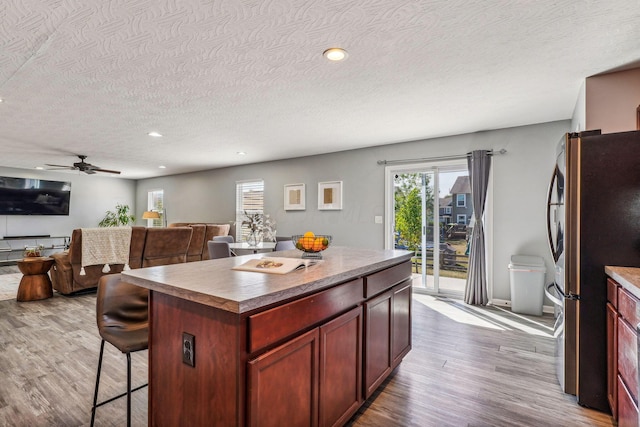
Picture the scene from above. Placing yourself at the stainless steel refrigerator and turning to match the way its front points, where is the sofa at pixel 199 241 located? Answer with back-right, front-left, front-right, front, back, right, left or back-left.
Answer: front

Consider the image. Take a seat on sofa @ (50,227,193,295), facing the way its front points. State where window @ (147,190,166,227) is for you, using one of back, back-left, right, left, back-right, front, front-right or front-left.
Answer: front-right

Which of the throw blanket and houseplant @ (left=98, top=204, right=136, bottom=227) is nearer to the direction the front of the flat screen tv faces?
the throw blanket

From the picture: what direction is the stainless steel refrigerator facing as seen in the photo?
to the viewer's left

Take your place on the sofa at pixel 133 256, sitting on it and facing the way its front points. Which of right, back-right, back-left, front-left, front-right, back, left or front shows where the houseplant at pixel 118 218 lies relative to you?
front-right

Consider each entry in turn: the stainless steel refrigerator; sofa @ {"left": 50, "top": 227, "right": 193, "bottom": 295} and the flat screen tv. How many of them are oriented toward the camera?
1

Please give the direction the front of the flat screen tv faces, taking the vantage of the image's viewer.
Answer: facing the viewer

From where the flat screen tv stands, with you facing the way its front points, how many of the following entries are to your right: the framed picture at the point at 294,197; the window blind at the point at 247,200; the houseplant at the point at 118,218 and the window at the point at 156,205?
0

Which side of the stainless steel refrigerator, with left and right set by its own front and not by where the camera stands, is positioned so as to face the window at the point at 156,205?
front

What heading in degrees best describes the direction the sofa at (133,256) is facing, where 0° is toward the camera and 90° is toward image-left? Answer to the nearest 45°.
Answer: approximately 135°

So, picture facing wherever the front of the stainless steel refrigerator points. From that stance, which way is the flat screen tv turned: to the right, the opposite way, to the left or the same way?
the opposite way

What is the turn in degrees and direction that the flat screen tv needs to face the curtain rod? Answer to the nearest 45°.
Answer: approximately 45° to its left

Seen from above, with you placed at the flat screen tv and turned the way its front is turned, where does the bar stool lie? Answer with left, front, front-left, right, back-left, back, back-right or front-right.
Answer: front

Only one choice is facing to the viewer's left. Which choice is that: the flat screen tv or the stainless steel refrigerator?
the stainless steel refrigerator

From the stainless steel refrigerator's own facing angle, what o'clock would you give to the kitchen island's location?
The kitchen island is roughly at 10 o'clock from the stainless steel refrigerator.

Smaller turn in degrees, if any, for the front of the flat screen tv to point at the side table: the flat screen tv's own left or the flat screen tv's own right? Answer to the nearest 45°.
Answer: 0° — it already faces it

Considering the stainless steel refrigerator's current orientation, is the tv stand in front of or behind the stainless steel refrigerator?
in front

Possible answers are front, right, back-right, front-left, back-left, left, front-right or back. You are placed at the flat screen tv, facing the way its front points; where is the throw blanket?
front
